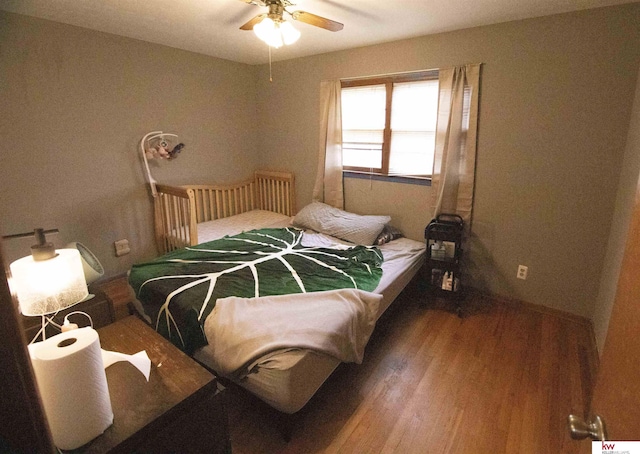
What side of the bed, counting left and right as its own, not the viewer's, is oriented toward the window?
back

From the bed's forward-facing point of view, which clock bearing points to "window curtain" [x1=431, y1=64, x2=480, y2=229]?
The window curtain is roughly at 7 o'clock from the bed.

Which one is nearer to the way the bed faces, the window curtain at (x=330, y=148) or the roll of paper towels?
the roll of paper towels

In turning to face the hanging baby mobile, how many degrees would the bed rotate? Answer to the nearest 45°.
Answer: approximately 90° to its right

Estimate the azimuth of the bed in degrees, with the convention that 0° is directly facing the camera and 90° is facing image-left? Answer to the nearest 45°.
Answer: approximately 45°

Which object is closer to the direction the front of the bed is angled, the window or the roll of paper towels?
the roll of paper towels

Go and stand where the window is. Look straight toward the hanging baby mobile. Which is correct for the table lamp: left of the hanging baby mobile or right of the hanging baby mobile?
left
